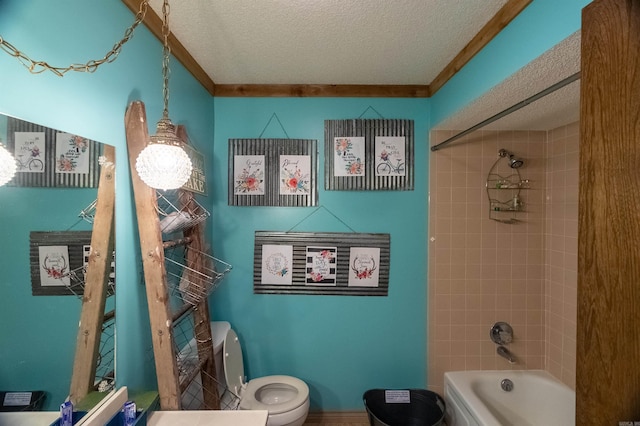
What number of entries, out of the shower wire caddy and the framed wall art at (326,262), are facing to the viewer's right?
0

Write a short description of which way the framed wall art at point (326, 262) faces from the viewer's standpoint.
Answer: facing the viewer

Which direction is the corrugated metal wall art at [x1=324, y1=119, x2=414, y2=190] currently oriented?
toward the camera

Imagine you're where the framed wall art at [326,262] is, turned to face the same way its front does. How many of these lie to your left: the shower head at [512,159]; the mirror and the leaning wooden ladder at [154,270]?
1

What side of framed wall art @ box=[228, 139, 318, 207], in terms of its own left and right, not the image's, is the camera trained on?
front

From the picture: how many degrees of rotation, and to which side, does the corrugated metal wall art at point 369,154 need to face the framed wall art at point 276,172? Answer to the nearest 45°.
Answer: approximately 90° to its right

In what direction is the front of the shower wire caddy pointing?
toward the camera
